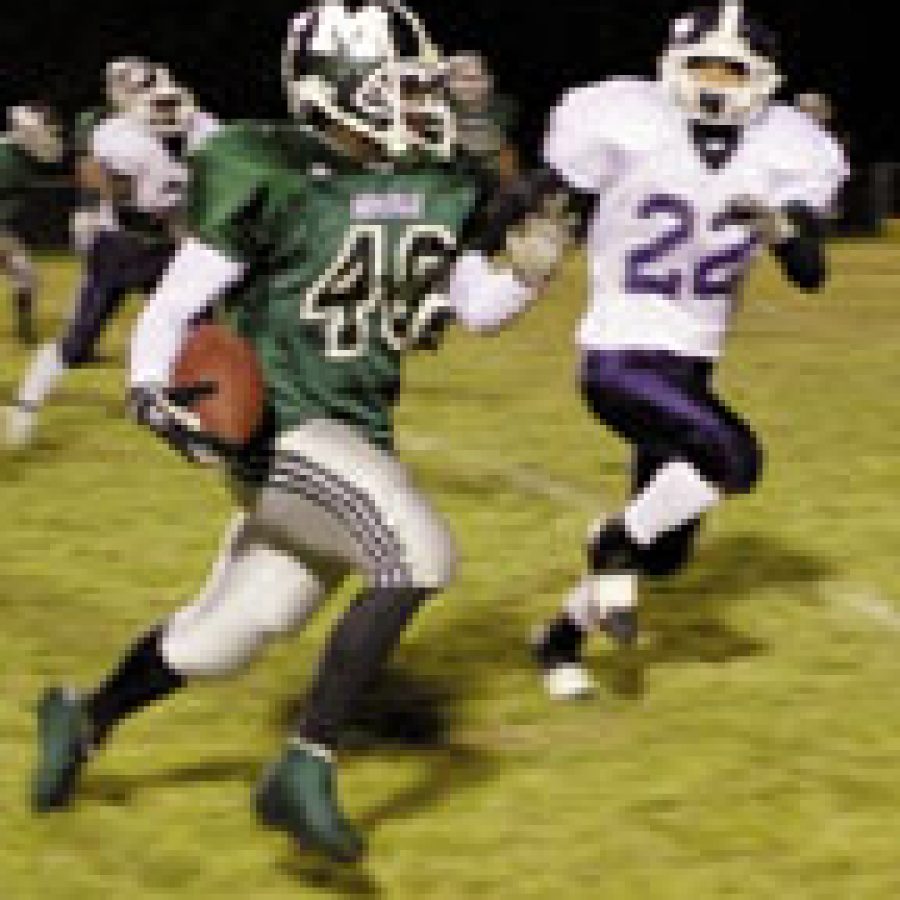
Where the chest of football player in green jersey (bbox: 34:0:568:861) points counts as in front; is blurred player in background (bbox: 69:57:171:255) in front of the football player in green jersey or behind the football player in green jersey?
behind

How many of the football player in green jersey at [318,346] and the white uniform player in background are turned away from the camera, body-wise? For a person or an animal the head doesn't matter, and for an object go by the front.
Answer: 0

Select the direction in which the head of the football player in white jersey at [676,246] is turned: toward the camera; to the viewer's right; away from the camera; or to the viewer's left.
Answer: toward the camera

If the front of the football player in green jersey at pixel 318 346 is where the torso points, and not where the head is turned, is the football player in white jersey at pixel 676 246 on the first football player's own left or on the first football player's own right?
on the first football player's own left

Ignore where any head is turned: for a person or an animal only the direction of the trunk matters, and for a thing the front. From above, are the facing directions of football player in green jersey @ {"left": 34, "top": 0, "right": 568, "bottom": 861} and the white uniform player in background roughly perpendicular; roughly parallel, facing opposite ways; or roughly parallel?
roughly parallel

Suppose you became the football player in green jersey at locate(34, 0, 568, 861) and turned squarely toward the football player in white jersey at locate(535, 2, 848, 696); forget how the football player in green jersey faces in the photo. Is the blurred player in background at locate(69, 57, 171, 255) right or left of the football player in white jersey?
left
